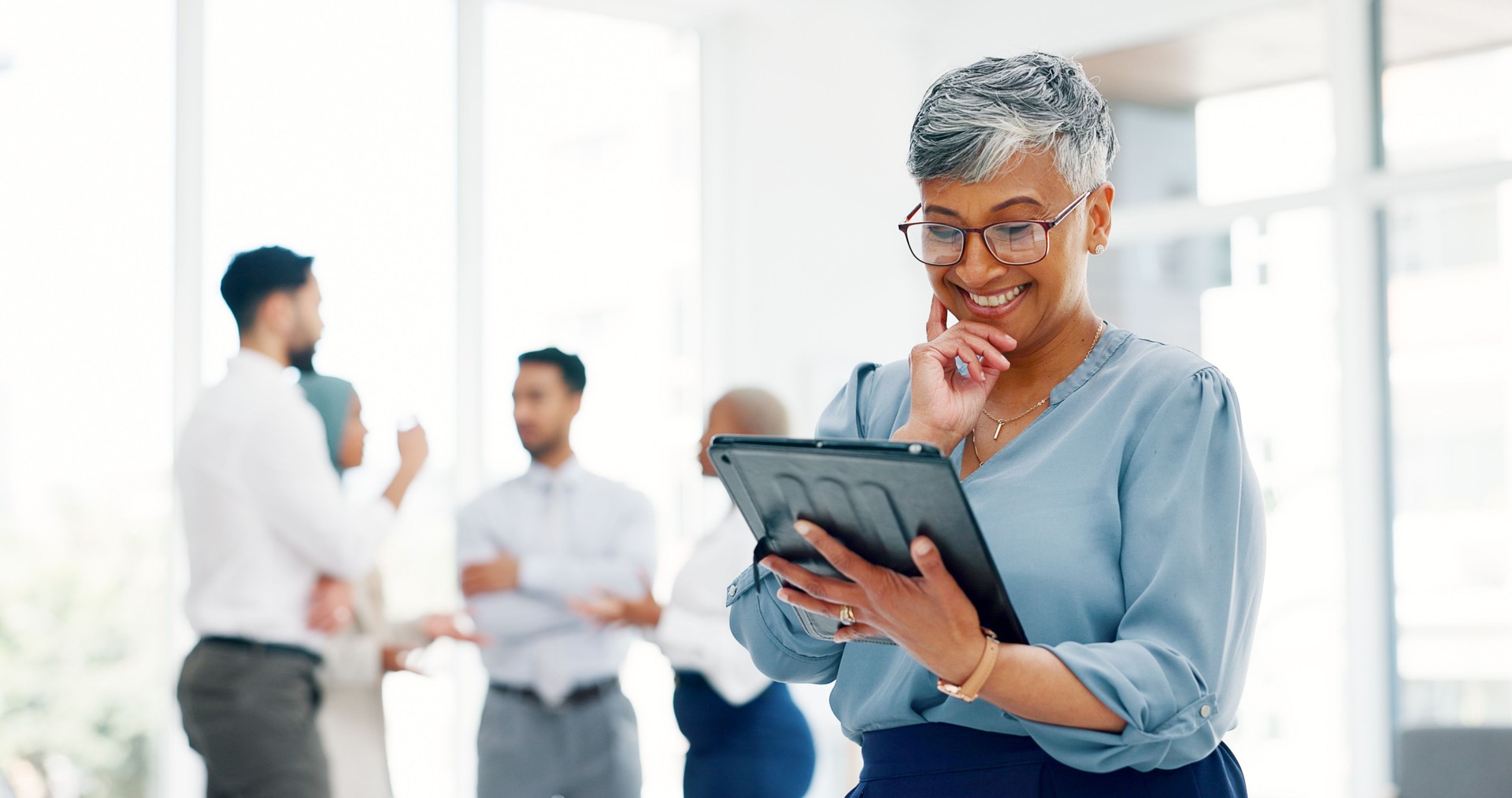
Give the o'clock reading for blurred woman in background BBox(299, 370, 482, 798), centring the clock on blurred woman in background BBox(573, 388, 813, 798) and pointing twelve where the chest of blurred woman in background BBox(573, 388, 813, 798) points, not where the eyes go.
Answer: blurred woman in background BBox(299, 370, 482, 798) is roughly at 12 o'clock from blurred woman in background BBox(573, 388, 813, 798).

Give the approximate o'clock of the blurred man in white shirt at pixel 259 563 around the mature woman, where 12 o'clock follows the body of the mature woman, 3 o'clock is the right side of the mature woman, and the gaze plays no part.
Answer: The blurred man in white shirt is roughly at 3 o'clock from the mature woman.

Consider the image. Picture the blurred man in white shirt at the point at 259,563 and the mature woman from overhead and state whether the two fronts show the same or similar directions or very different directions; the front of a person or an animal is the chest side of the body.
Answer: very different directions

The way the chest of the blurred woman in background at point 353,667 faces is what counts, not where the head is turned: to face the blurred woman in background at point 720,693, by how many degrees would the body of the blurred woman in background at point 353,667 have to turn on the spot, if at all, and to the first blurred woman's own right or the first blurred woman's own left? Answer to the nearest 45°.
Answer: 0° — they already face them

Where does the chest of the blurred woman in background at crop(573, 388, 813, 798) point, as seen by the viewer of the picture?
to the viewer's left

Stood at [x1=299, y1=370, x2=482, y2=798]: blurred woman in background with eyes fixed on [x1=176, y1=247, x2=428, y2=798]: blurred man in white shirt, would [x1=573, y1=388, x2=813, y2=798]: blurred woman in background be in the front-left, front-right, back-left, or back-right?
back-left

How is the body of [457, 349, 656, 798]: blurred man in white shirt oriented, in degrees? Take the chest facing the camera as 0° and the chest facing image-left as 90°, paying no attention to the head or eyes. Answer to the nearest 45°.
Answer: approximately 0°

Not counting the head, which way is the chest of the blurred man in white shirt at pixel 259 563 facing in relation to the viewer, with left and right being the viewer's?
facing to the right of the viewer
